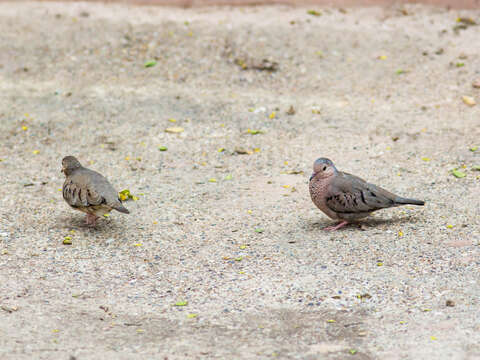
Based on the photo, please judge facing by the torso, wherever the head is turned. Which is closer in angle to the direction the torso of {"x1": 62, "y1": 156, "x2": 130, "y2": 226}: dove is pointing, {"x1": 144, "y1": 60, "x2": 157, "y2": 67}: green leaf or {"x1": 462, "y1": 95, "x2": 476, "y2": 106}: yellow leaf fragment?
the green leaf

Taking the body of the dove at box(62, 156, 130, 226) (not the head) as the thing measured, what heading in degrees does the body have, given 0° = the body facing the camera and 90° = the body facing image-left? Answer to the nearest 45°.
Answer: approximately 135°

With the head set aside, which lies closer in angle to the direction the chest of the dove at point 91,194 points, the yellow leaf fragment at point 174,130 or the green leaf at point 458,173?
the yellow leaf fragment

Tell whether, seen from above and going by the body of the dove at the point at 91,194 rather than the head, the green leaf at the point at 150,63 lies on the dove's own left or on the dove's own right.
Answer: on the dove's own right

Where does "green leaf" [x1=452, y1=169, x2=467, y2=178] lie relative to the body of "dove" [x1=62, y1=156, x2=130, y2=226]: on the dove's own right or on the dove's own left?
on the dove's own right

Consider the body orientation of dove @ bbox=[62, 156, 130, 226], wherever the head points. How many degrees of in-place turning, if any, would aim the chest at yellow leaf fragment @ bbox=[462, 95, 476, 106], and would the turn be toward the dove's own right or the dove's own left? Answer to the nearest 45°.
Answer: approximately 90° to the dove's own right

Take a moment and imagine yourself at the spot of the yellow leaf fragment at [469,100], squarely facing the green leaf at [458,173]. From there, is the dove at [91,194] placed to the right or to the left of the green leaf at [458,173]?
right
